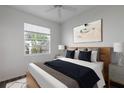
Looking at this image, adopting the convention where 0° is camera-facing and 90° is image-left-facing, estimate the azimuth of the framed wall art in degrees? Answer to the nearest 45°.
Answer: approximately 45°
